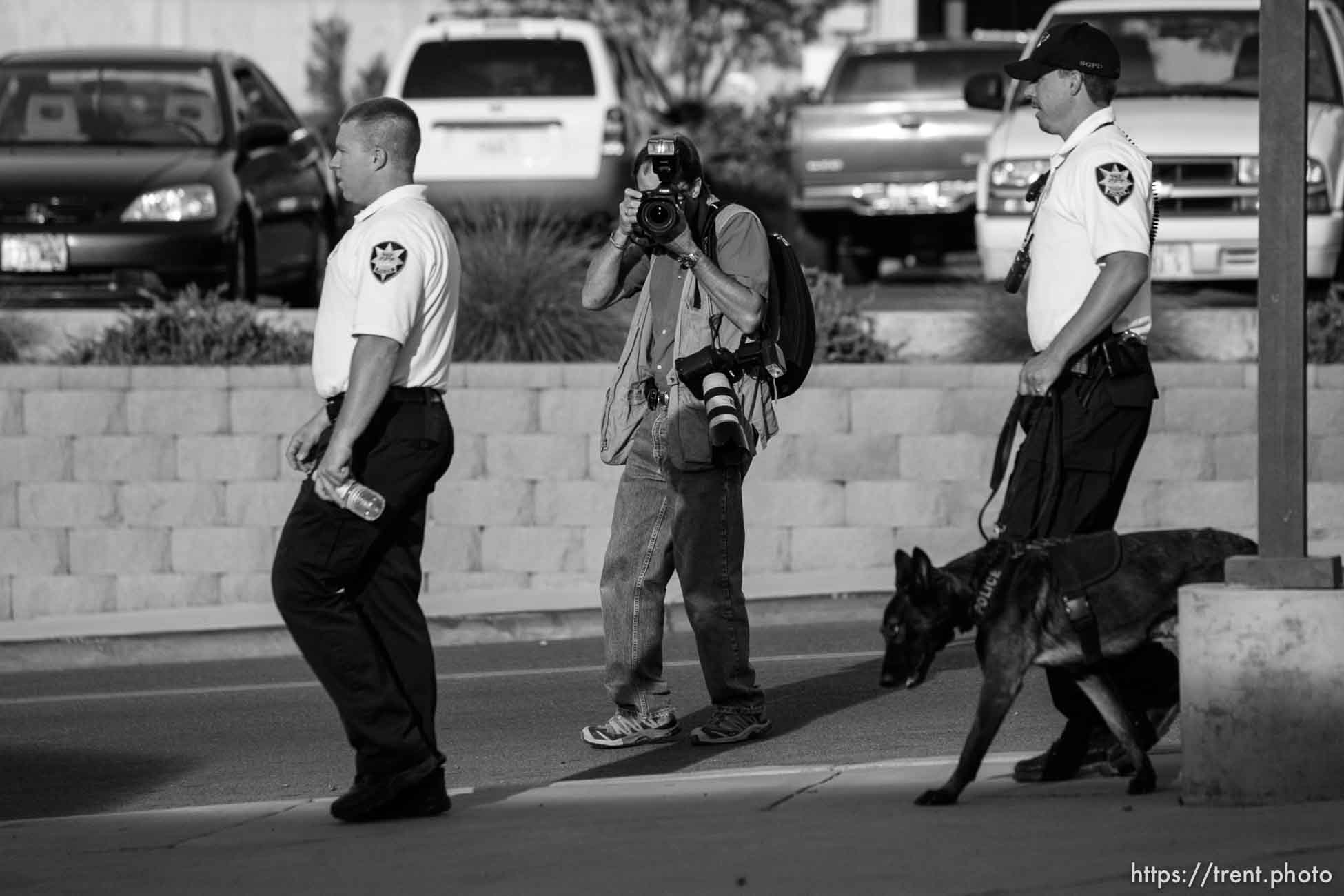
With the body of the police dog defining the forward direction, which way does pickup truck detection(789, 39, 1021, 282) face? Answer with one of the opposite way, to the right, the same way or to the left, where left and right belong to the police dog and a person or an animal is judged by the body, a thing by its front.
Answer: to the right

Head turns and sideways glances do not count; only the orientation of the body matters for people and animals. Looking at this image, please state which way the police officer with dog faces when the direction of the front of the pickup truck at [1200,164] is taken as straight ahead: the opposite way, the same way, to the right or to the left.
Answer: to the right

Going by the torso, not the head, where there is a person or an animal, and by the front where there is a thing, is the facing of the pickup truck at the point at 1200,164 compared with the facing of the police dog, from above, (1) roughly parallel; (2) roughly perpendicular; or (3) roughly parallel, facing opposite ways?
roughly perpendicular

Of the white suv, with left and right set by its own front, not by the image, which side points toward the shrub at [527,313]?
back

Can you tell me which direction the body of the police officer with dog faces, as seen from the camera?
to the viewer's left

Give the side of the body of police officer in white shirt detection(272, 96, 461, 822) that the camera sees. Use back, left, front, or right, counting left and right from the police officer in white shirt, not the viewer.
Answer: left

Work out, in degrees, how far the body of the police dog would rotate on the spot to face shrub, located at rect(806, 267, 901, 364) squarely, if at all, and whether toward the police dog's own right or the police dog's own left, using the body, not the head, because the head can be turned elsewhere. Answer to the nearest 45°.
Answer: approximately 90° to the police dog's own right

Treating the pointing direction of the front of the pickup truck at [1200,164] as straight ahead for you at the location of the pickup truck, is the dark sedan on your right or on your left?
on your right

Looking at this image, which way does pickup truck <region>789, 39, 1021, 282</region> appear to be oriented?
away from the camera

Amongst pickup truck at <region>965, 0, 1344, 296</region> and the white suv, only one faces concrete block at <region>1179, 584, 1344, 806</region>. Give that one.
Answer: the pickup truck

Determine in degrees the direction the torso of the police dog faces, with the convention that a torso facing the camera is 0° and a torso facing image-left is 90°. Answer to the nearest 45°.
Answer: approximately 90°

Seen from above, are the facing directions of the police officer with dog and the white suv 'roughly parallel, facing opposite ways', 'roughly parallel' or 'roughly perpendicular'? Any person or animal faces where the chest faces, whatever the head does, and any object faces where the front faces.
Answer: roughly perpendicular
